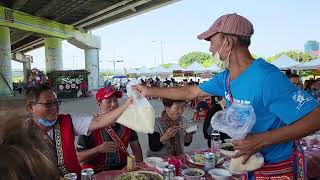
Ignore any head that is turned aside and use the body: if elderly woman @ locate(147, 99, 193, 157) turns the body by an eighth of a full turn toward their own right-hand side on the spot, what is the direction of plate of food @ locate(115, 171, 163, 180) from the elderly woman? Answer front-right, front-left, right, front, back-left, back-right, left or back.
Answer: front

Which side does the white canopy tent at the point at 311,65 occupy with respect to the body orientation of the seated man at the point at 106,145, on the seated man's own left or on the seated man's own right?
on the seated man's own left

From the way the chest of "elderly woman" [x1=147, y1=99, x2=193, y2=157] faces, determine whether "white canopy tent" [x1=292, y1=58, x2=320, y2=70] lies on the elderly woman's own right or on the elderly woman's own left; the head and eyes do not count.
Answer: on the elderly woman's own left

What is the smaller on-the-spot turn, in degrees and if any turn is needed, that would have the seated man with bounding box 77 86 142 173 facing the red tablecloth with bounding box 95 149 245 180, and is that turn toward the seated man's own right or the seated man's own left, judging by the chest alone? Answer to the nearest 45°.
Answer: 0° — they already face it

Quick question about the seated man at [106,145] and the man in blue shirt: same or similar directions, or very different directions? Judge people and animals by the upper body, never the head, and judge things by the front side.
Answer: very different directions

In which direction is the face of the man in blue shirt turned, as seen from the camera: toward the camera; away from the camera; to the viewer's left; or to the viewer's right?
to the viewer's left

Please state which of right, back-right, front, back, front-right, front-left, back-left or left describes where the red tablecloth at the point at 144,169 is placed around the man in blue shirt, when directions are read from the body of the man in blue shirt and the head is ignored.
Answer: front-right

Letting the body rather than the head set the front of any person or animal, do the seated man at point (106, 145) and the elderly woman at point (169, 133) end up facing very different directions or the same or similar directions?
same or similar directions

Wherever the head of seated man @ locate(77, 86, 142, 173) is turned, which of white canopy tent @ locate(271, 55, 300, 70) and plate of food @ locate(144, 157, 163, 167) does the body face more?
the plate of food

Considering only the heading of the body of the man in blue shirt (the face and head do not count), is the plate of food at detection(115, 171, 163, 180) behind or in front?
in front

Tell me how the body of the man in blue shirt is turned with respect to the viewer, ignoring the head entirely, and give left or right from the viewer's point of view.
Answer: facing to the left of the viewer

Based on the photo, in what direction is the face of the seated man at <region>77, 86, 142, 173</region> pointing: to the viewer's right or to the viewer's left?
to the viewer's right

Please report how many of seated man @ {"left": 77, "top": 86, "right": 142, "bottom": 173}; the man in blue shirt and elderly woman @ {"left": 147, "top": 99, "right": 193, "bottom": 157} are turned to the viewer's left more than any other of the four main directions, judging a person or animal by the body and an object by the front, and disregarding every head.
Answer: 1

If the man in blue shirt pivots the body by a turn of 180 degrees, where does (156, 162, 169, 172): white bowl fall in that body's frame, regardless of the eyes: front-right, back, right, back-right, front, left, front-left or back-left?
back-left

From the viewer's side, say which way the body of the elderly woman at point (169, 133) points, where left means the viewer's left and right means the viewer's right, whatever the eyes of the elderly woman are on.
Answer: facing the viewer and to the right of the viewer

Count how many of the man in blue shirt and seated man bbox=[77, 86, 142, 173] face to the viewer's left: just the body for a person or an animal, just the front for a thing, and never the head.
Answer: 1
